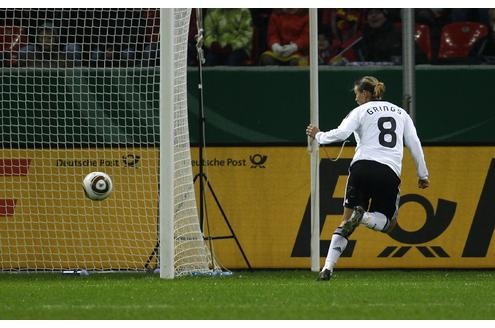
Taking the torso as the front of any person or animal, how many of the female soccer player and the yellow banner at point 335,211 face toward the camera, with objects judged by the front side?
1

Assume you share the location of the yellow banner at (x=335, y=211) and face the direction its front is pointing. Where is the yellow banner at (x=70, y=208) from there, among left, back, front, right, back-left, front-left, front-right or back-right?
right

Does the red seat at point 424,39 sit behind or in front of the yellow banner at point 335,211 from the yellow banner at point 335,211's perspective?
behind

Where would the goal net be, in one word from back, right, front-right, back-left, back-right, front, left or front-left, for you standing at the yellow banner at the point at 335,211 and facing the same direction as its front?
right

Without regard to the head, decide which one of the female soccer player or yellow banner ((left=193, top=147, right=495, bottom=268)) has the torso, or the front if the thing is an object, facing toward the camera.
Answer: the yellow banner

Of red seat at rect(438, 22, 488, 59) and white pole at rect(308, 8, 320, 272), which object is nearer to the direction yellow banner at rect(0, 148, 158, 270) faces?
the white pole

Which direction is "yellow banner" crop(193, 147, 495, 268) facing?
toward the camera

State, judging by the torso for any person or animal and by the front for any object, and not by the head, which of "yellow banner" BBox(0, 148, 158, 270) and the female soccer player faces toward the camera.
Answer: the yellow banner

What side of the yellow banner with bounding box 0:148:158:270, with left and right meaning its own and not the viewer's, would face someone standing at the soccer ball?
front

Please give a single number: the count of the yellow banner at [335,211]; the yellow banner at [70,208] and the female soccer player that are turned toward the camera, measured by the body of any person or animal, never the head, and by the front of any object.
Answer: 2

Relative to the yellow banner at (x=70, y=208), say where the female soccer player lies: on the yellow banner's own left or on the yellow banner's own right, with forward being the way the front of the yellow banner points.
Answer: on the yellow banner's own left

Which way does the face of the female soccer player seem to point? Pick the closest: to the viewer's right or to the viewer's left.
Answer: to the viewer's left

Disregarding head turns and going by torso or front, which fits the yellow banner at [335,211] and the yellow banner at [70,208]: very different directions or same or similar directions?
same or similar directions

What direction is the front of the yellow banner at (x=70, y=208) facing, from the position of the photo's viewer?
facing the viewer
